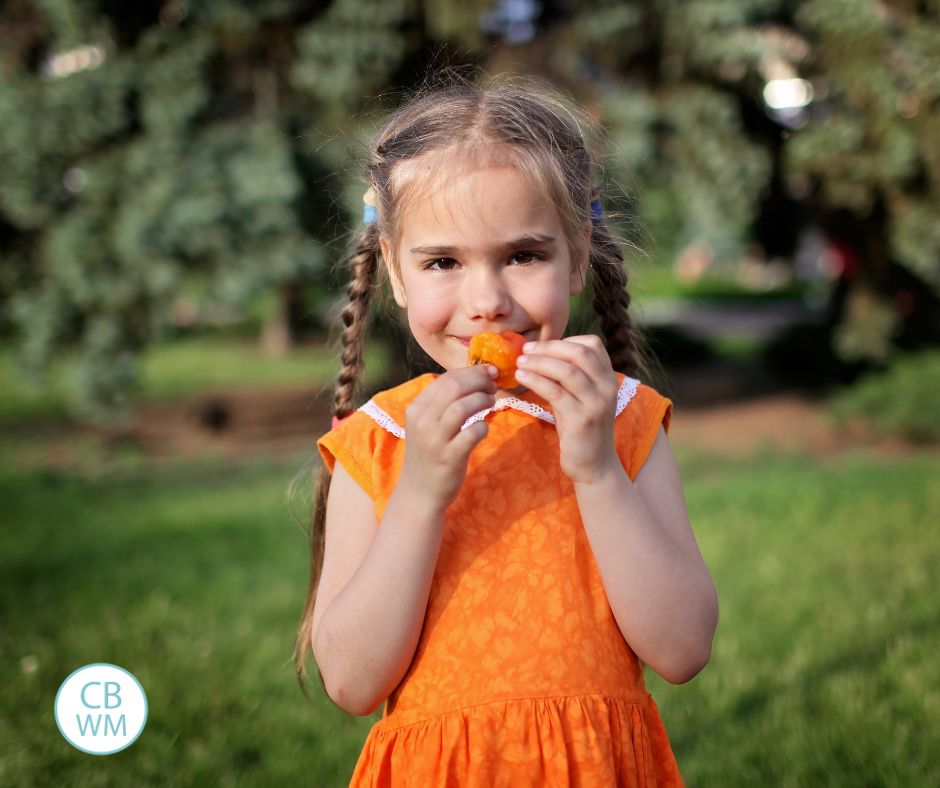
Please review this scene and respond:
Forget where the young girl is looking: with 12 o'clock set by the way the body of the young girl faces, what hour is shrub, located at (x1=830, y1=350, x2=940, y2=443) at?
The shrub is roughly at 7 o'clock from the young girl.

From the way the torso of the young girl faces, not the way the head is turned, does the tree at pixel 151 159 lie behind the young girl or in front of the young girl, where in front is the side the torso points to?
behind

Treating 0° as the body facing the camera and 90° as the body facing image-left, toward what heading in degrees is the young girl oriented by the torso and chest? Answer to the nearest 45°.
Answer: approximately 0°
